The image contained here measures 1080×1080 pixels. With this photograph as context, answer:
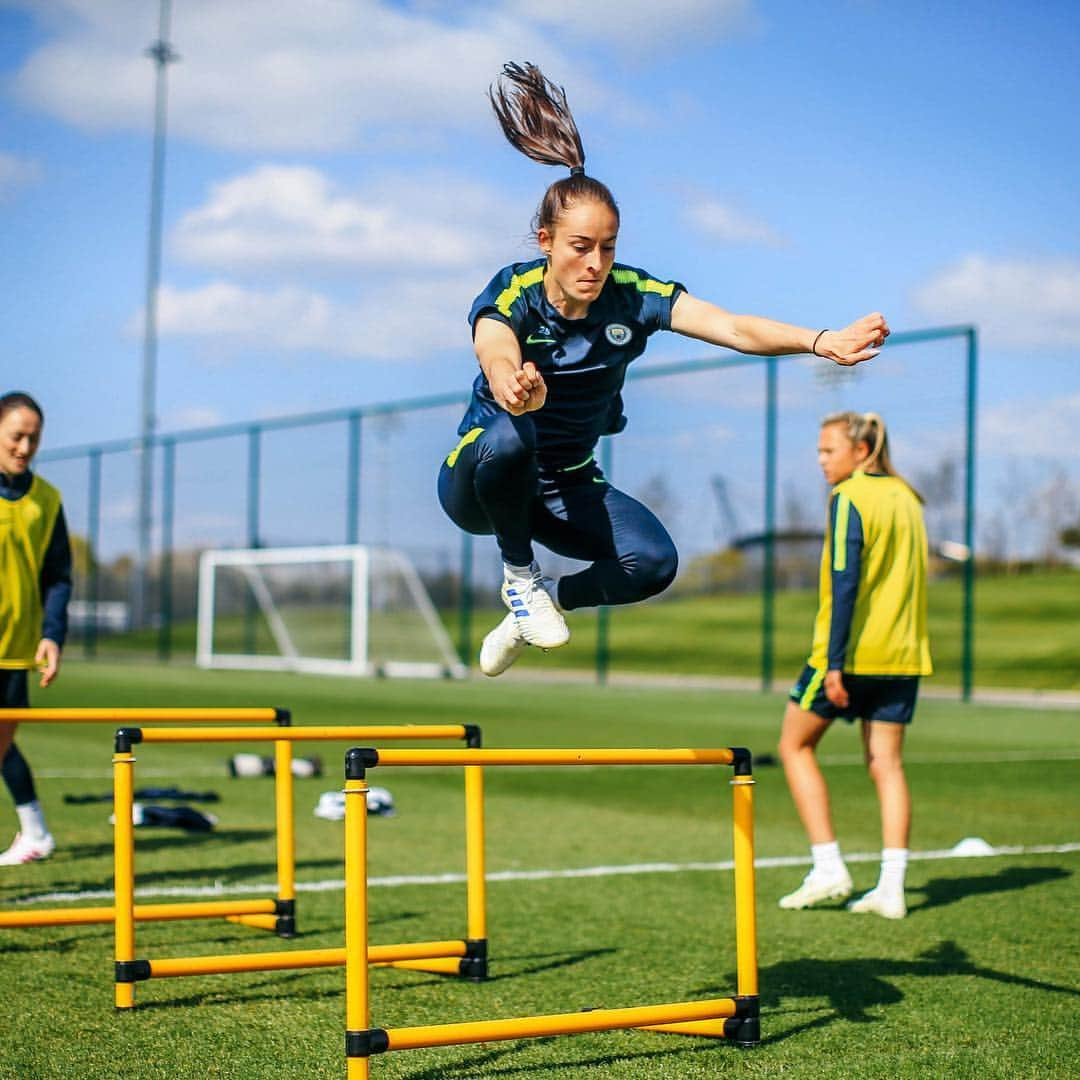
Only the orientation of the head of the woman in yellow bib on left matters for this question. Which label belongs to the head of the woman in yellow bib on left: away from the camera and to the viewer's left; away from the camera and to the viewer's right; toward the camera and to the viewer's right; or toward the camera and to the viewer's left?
toward the camera and to the viewer's right

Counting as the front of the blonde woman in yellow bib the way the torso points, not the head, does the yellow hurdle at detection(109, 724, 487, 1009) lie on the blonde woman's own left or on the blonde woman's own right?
on the blonde woman's own left

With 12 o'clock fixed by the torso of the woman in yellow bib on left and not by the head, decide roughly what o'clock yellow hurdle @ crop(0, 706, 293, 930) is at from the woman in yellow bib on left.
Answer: The yellow hurdle is roughly at 10 o'clock from the woman in yellow bib on left.

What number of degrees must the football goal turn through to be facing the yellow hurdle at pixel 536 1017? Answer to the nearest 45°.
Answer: approximately 45° to its left

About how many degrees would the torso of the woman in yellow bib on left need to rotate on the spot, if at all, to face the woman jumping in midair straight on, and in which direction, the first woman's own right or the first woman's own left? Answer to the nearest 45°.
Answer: approximately 90° to the first woman's own left

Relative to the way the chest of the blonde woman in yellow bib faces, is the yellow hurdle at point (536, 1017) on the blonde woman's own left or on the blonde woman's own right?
on the blonde woman's own left

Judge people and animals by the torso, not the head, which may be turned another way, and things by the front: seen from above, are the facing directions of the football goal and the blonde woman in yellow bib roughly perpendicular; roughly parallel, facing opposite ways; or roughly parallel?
roughly perpendicular

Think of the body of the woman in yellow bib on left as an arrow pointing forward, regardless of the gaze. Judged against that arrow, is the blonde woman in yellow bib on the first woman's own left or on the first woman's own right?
on the first woman's own left

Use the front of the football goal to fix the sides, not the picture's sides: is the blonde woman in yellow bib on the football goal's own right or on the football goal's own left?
on the football goal's own left
